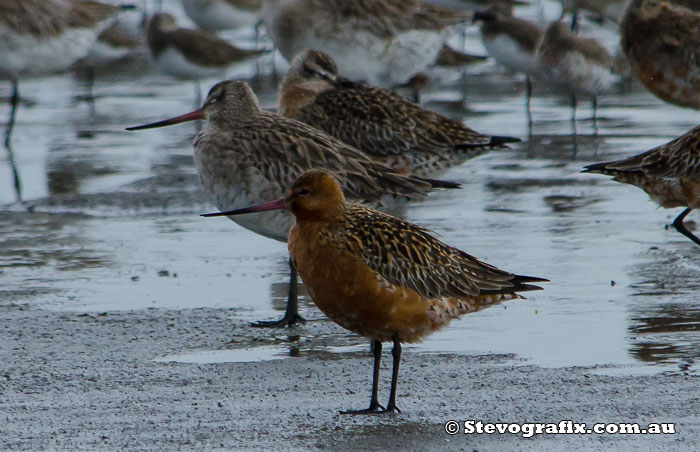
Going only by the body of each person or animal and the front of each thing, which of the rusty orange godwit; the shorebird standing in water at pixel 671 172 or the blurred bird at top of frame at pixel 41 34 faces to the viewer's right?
the shorebird standing in water

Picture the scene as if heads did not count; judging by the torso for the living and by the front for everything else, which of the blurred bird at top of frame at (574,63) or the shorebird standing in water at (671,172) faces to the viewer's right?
the shorebird standing in water

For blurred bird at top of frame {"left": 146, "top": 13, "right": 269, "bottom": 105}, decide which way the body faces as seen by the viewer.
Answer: to the viewer's left

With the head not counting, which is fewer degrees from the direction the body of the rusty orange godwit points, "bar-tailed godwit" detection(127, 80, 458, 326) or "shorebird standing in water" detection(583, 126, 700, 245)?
the bar-tailed godwit

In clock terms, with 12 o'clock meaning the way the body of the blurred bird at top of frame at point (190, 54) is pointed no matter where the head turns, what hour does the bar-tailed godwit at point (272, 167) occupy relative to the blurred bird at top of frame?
The bar-tailed godwit is roughly at 9 o'clock from the blurred bird at top of frame.

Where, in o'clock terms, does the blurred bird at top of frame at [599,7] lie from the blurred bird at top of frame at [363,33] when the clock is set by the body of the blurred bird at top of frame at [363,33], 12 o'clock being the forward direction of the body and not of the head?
the blurred bird at top of frame at [599,7] is roughly at 4 o'clock from the blurred bird at top of frame at [363,33].

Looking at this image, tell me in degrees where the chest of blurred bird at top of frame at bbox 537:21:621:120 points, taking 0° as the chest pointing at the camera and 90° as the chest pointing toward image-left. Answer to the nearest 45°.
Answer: approximately 45°

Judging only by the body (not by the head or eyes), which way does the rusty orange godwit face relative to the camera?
to the viewer's left

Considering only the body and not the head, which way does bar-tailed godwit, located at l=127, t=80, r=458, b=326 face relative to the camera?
to the viewer's left

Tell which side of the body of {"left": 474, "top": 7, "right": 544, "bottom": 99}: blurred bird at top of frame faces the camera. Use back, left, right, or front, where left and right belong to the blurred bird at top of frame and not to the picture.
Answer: left

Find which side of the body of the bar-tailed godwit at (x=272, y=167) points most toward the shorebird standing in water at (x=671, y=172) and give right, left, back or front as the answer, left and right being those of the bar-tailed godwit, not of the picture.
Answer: back

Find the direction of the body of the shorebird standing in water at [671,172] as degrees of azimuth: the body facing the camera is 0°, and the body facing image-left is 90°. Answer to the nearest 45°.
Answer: approximately 270°

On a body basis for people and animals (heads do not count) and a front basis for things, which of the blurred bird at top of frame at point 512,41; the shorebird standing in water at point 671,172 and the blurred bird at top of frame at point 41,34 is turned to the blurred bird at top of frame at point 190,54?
the blurred bird at top of frame at point 512,41

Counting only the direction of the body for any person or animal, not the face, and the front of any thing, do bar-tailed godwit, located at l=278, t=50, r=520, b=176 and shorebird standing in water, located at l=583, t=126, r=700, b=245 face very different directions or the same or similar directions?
very different directions

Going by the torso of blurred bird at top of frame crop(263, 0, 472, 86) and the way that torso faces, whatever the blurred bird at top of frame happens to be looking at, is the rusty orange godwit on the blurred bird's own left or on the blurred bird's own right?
on the blurred bird's own left

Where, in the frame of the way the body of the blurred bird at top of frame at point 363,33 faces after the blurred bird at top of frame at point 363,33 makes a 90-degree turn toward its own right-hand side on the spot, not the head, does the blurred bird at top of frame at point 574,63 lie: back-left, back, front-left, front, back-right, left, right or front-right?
right

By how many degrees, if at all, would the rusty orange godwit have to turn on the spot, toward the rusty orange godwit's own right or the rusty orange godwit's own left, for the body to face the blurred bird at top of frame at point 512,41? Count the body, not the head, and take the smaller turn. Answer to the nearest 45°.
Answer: approximately 90° to the rusty orange godwit's own right
